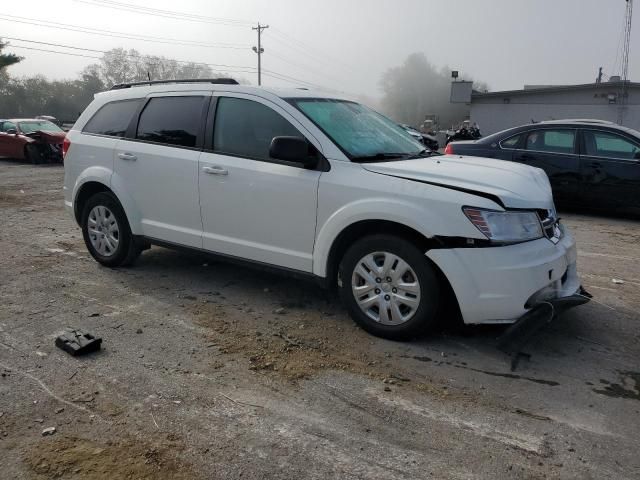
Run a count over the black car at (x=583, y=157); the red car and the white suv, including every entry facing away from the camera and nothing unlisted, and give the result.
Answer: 0

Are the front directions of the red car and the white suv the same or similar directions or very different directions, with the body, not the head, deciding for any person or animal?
same or similar directions

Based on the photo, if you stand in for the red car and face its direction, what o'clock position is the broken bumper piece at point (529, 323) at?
The broken bumper piece is roughly at 1 o'clock from the red car.

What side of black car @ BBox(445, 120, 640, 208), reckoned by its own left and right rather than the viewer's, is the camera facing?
right

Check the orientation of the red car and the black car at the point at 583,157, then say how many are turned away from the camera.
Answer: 0

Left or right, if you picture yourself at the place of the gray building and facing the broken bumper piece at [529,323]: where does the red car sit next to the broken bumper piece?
right

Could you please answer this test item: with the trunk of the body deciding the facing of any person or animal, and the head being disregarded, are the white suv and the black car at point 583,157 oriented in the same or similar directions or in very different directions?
same or similar directions

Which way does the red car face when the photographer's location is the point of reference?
facing the viewer and to the right of the viewer

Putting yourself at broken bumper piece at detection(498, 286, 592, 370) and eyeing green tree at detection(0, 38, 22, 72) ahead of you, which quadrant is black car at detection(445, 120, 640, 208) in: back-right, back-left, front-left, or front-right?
front-right

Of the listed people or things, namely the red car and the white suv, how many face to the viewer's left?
0

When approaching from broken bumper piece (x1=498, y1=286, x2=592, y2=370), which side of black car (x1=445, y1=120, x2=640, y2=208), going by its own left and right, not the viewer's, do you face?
right

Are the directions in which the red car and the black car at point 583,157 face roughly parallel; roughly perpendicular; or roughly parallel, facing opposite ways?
roughly parallel

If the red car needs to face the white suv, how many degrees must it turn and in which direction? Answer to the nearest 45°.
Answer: approximately 45° to its right

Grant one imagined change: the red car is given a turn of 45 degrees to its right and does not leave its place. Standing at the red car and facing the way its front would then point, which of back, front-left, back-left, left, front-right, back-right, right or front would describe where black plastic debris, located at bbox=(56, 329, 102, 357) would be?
front

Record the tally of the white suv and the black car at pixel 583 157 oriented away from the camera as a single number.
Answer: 0

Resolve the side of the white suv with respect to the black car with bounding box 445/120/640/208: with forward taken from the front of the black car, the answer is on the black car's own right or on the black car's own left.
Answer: on the black car's own right

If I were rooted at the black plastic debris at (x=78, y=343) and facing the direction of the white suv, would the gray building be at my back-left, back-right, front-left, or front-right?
front-left

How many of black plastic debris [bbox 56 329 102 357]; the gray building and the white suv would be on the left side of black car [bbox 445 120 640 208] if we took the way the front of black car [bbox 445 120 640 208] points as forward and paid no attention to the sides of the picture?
1
